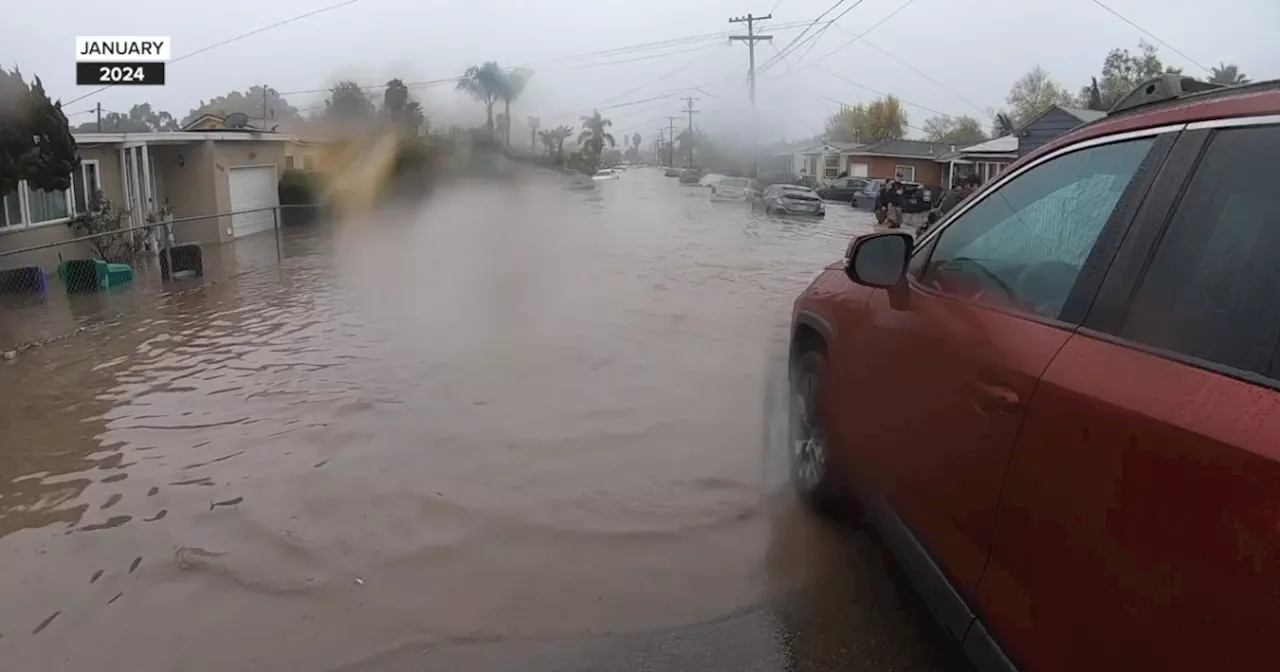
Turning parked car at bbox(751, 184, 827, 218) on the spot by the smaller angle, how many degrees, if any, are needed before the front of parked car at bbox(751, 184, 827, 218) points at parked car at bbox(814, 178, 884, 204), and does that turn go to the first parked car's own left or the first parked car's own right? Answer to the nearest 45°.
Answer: approximately 45° to the first parked car's own right

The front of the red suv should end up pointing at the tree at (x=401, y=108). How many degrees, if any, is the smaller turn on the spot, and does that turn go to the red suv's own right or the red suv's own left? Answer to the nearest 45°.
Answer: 0° — it already faces it

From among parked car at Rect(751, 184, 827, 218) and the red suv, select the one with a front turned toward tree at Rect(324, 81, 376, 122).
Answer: the red suv

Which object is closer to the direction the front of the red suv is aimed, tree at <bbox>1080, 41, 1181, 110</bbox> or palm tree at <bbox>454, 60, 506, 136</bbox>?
the palm tree

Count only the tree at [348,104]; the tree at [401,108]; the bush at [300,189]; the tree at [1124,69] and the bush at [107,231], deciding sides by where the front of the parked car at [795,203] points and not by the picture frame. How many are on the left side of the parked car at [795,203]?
4

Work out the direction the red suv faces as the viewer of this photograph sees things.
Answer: facing away from the viewer and to the left of the viewer

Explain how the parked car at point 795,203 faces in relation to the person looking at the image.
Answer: facing away from the viewer and to the left of the viewer

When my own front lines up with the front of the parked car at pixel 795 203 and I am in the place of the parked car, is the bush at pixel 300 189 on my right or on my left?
on my left
